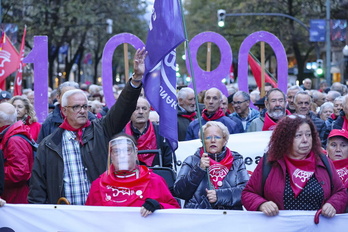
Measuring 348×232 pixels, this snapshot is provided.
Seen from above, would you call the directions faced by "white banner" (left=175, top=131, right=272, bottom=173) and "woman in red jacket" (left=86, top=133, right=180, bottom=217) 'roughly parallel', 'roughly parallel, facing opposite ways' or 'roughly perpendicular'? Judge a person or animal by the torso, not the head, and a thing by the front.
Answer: roughly parallel

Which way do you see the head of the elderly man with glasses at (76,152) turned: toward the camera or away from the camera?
toward the camera

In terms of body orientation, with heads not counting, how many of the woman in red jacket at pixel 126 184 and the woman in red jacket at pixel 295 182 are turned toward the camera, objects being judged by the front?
2

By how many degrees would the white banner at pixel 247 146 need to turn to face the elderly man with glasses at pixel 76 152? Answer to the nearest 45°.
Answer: approximately 45° to its right

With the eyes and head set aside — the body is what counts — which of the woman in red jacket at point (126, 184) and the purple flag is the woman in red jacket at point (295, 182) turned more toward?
the woman in red jacket

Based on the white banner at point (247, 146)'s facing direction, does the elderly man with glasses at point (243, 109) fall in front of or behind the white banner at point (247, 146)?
behind

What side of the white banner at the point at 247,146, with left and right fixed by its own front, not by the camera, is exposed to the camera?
front

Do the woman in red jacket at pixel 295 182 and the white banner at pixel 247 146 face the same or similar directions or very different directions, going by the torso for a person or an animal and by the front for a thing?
same or similar directions

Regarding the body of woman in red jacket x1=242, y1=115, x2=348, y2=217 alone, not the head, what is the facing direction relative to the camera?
toward the camera

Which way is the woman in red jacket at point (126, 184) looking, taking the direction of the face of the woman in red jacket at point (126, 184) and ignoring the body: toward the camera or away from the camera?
toward the camera

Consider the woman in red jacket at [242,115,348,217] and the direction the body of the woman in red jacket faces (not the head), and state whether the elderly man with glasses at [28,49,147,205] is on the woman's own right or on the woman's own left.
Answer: on the woman's own right

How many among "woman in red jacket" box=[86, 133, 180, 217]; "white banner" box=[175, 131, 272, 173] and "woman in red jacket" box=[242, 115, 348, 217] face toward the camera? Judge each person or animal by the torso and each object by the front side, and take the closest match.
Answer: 3

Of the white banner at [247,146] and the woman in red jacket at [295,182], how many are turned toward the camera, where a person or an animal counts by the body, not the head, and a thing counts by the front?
2

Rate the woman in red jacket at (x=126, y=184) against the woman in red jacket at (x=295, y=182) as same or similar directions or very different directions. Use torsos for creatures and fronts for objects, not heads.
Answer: same or similar directions
